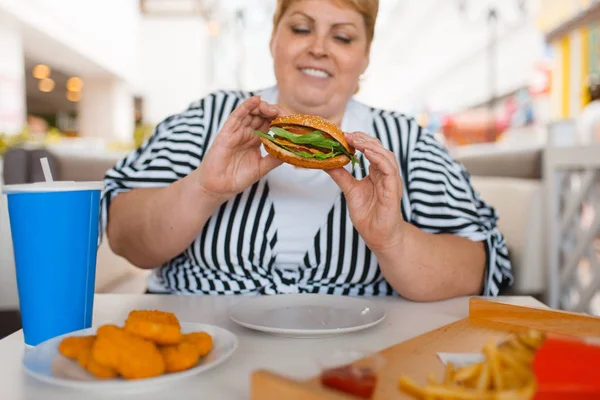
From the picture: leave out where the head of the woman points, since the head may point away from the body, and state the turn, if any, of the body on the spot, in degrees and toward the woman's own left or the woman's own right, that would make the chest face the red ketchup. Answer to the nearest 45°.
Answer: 0° — they already face it

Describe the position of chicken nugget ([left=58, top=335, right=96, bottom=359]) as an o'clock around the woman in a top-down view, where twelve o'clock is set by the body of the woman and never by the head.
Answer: The chicken nugget is roughly at 1 o'clock from the woman.

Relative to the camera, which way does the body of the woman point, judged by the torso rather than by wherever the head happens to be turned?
toward the camera

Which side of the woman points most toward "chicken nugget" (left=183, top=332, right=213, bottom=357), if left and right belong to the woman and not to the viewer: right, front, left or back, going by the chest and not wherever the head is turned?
front

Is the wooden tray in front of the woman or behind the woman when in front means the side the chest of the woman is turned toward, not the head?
in front

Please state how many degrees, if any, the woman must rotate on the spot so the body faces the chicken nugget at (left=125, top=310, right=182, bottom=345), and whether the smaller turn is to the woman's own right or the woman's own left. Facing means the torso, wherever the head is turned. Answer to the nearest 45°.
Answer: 0° — they already face it

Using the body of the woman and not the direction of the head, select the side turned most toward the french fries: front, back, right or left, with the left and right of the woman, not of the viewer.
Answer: front
